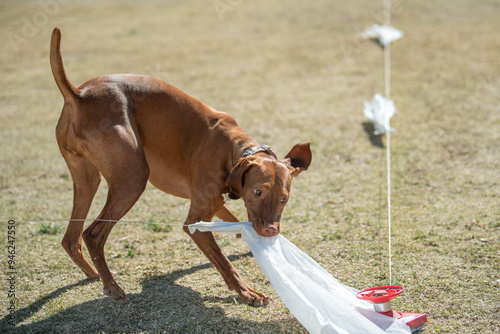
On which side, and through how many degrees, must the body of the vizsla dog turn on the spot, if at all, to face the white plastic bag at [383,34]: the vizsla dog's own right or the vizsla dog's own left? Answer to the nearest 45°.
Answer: approximately 45° to the vizsla dog's own left

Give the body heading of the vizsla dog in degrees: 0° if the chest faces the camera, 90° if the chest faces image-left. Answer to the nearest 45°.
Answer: approximately 270°

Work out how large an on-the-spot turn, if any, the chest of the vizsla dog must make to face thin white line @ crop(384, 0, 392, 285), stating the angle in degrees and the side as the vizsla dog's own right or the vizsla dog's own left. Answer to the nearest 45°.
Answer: approximately 45° to the vizsla dog's own left

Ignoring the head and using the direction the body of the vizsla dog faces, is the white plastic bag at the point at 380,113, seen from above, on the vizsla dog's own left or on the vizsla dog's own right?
on the vizsla dog's own left
